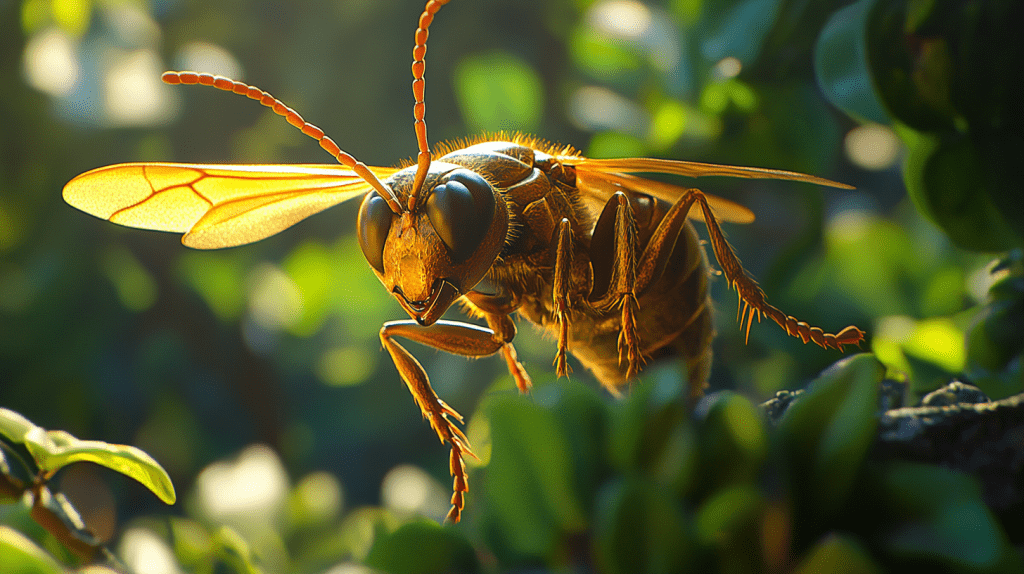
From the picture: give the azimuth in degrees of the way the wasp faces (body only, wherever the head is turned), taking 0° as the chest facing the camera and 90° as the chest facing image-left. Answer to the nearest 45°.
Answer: approximately 45°
